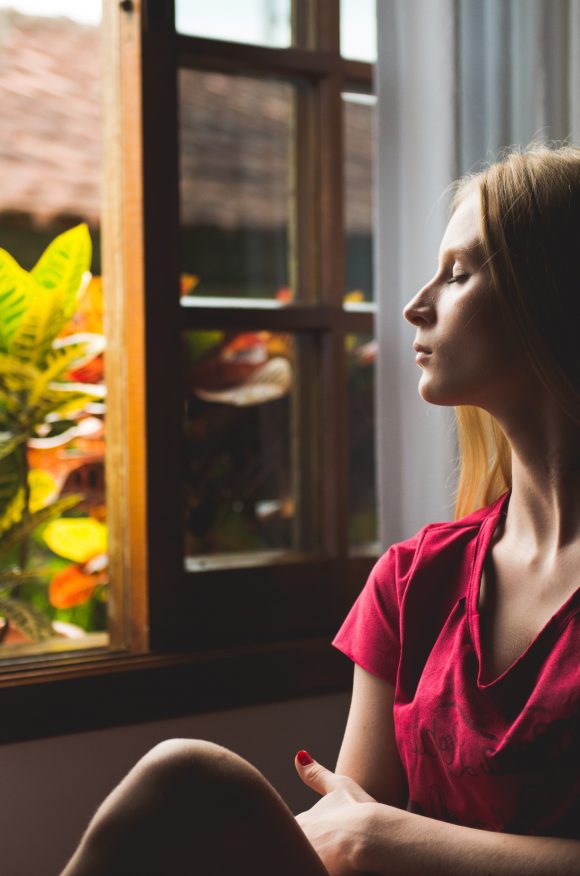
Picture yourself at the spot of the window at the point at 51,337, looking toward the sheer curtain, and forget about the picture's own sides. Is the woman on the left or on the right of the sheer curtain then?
right

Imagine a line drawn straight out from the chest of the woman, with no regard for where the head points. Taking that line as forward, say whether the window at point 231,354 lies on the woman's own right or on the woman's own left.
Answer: on the woman's own right

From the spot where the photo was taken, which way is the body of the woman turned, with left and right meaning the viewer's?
facing the viewer and to the left of the viewer

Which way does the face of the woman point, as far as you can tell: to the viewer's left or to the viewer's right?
to the viewer's left
